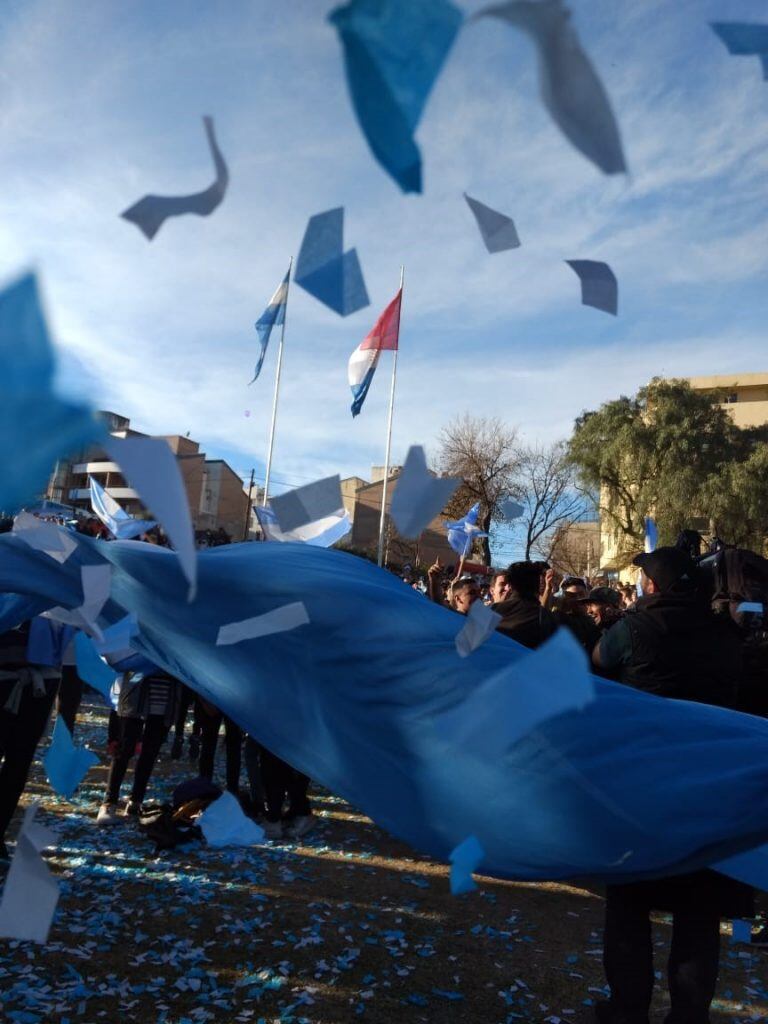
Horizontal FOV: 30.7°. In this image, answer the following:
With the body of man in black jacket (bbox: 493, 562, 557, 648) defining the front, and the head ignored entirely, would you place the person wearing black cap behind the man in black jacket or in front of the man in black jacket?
in front

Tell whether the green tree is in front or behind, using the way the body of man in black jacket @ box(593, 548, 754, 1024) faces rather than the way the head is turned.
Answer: in front

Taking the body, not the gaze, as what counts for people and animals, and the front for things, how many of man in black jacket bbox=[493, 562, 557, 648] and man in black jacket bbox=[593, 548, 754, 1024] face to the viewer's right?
0

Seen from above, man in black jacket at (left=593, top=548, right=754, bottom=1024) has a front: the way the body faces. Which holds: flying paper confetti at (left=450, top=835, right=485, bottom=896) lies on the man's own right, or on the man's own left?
on the man's own left

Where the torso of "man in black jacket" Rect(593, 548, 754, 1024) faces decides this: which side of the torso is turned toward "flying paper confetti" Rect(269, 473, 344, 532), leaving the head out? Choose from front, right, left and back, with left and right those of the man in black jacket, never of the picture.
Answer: left

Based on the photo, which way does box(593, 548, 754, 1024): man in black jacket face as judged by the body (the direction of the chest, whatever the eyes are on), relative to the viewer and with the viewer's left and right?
facing away from the viewer and to the left of the viewer

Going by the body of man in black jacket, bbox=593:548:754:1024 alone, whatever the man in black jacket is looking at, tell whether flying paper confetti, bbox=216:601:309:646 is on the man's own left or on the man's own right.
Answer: on the man's own left
